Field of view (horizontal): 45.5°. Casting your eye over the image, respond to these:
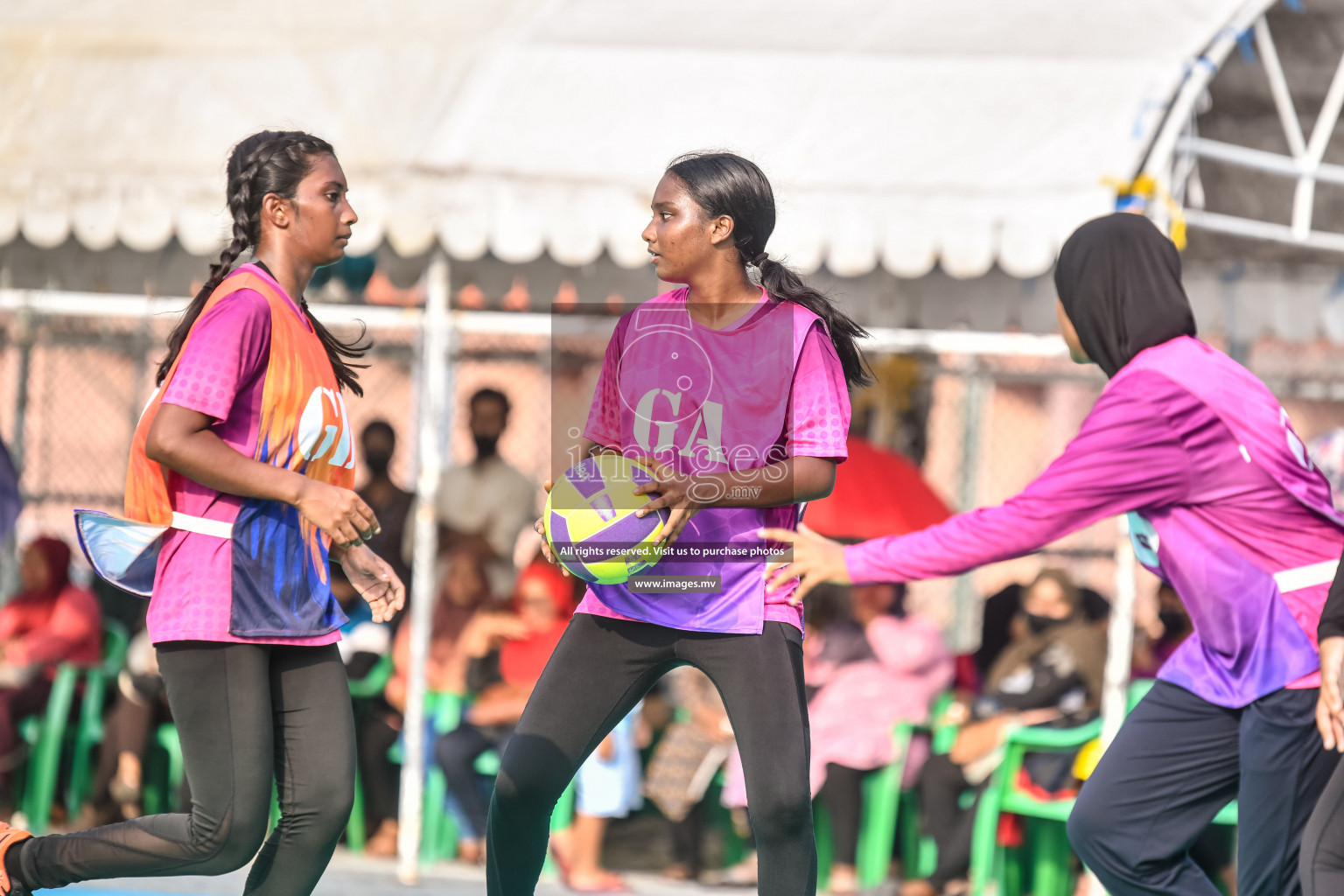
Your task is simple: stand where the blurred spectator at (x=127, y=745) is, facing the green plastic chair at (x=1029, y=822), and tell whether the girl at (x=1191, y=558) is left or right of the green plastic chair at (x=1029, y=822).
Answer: right

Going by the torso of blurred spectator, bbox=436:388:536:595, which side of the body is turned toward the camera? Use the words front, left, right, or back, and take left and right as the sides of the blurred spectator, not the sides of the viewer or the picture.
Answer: front

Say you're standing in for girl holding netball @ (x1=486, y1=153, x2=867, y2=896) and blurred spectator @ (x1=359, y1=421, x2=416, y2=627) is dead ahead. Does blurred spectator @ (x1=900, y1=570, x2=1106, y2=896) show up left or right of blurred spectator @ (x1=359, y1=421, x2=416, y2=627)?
right

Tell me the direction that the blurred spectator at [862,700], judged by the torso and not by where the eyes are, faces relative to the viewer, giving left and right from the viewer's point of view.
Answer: facing the viewer and to the left of the viewer

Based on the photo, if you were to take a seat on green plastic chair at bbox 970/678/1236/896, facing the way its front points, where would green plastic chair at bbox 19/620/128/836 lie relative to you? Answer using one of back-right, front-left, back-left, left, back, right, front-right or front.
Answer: front-right

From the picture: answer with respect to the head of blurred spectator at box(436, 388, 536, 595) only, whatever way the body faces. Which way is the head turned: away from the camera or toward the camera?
toward the camera

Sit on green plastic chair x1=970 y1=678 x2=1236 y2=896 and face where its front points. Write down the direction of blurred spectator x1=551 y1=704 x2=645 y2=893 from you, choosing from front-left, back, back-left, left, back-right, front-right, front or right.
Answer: front-right

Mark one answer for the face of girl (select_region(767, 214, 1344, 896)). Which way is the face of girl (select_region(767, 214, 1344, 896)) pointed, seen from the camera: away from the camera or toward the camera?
away from the camera

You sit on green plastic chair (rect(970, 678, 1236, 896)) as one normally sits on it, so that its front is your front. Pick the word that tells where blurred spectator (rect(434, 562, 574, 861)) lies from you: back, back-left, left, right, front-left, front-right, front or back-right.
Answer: front-right

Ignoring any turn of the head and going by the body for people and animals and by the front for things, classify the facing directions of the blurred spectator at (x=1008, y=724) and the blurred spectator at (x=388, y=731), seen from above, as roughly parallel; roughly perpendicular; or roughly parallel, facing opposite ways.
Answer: roughly parallel

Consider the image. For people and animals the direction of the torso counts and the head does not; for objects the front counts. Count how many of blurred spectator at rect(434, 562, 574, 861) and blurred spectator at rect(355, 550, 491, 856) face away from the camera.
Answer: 0

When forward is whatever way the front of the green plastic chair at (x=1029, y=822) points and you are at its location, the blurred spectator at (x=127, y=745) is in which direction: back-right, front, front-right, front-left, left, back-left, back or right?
front-right

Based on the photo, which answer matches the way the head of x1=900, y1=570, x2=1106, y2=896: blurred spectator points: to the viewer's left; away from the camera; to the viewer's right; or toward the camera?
toward the camera

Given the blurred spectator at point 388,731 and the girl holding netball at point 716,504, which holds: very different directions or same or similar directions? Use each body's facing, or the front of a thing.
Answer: same or similar directions

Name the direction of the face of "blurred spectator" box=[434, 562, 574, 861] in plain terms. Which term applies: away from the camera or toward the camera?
toward the camera
